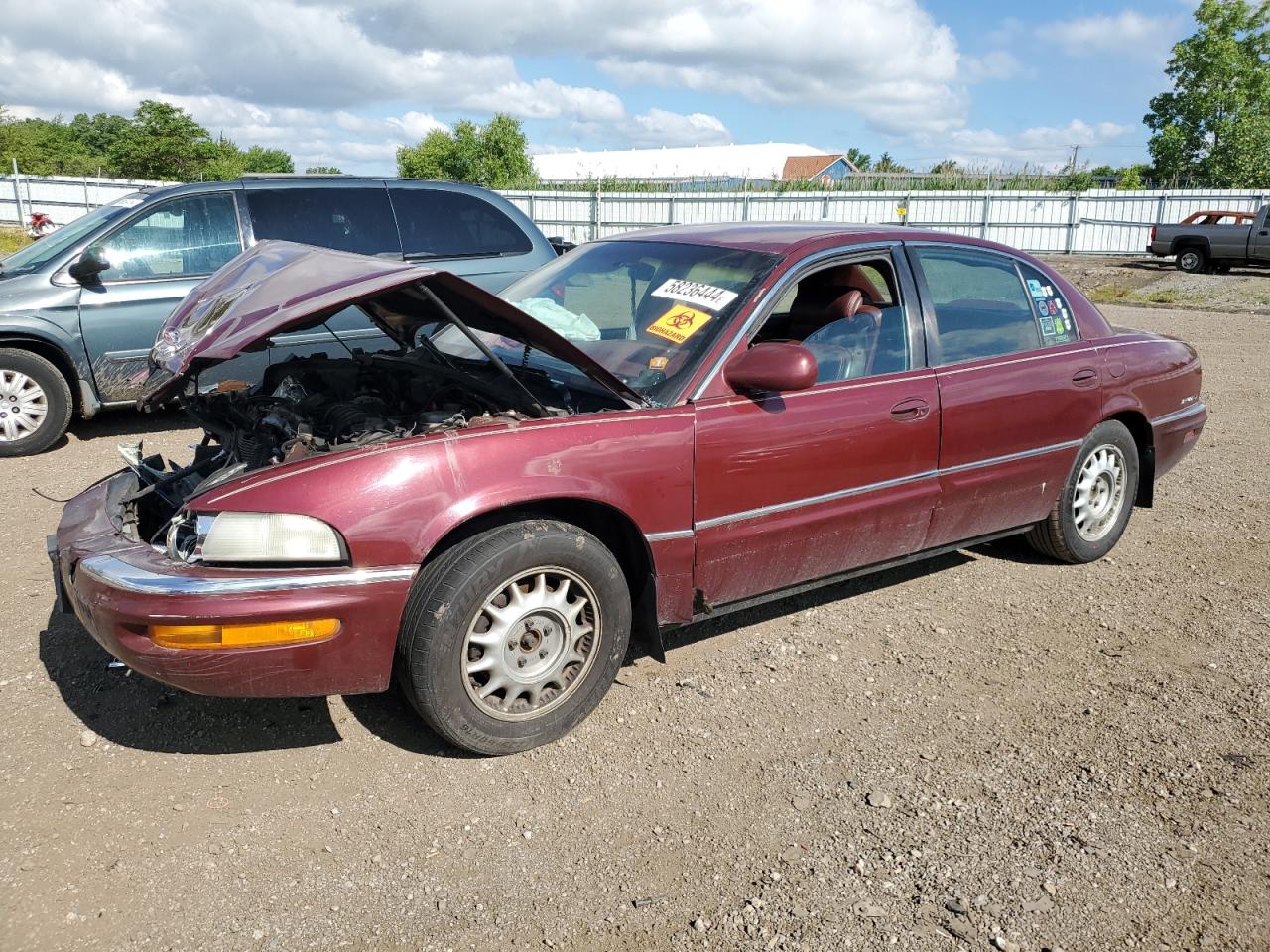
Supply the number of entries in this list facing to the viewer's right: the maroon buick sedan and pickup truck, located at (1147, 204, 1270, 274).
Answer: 1

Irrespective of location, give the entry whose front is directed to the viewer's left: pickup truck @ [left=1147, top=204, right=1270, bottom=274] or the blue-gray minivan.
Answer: the blue-gray minivan

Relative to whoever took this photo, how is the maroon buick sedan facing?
facing the viewer and to the left of the viewer

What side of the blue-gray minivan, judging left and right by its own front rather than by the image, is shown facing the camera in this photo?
left

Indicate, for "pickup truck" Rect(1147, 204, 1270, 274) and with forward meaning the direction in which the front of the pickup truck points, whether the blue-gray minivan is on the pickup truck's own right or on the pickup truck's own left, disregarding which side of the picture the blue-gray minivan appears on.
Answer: on the pickup truck's own right

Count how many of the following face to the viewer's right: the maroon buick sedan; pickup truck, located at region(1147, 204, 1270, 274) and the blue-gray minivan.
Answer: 1

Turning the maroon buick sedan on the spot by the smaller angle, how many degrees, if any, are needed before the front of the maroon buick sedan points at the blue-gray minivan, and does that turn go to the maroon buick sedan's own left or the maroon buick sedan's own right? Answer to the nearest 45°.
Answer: approximately 90° to the maroon buick sedan's own right

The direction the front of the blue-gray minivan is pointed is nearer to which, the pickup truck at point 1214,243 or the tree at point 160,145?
the tree

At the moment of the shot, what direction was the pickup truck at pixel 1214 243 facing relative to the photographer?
facing to the right of the viewer

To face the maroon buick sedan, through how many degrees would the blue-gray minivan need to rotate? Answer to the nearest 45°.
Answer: approximately 90° to its left

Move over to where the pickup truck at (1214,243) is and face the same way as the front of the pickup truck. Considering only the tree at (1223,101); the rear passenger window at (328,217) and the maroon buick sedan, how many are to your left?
1

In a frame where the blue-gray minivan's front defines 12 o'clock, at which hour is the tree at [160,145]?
The tree is roughly at 3 o'clock from the blue-gray minivan.

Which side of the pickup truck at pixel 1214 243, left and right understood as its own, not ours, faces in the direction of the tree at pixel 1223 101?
left

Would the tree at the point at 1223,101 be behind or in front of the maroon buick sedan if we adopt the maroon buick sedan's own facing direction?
behind

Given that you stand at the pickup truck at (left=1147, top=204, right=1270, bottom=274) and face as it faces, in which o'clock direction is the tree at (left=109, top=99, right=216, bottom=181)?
The tree is roughly at 6 o'clock from the pickup truck.

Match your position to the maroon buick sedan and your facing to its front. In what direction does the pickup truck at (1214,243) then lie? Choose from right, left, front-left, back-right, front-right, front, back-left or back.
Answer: back

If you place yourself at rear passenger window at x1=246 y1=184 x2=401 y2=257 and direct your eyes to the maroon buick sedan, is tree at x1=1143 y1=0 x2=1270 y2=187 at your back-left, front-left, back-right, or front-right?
back-left

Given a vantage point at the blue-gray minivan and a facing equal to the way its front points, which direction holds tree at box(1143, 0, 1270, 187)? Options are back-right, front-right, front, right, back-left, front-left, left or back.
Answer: back-right

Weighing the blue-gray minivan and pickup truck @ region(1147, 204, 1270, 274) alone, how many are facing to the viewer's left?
1
